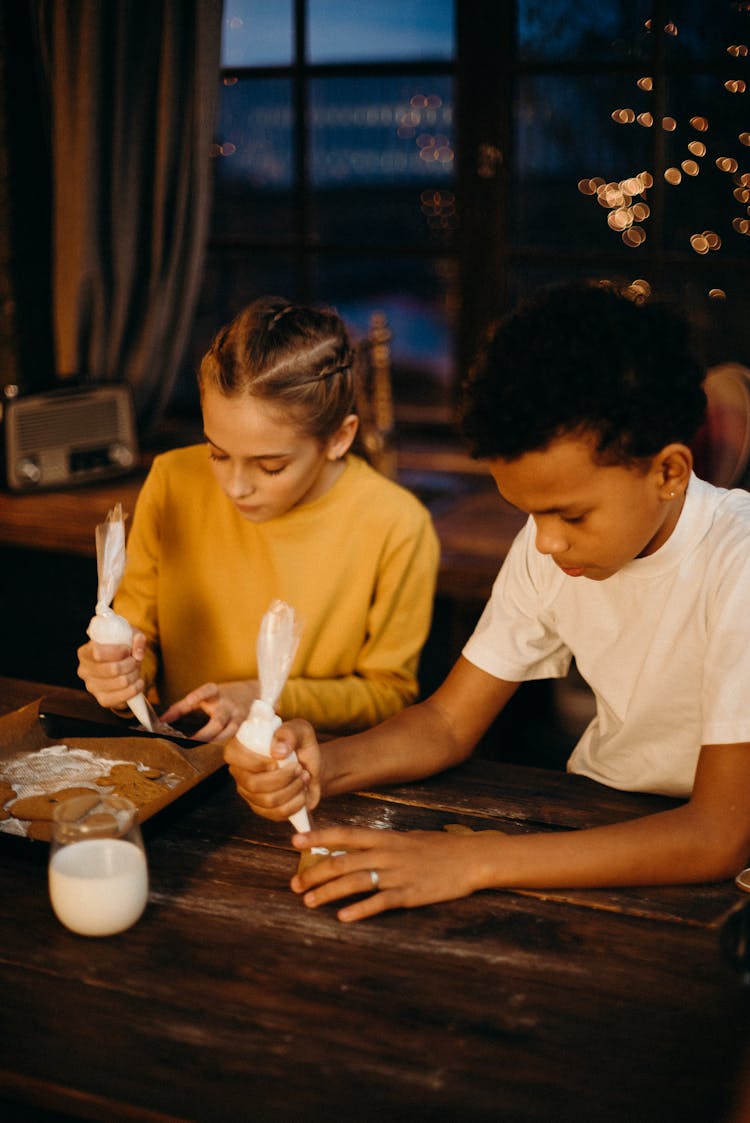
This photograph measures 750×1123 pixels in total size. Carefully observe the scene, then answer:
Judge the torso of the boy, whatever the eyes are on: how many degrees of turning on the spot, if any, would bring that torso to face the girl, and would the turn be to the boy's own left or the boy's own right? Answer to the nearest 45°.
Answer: approximately 90° to the boy's own right

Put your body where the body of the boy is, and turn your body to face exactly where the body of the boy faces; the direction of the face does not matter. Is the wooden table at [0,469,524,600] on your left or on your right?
on your right

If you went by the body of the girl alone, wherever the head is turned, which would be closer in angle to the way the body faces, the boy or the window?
the boy

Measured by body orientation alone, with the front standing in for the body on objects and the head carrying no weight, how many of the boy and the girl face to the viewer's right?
0

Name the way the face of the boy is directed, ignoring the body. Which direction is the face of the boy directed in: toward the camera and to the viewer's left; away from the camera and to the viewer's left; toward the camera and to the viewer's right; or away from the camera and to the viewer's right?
toward the camera and to the viewer's left

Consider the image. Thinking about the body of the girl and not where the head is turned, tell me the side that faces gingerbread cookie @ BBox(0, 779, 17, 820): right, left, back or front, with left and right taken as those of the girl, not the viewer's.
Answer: front

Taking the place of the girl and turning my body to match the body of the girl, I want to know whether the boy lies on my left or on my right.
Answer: on my left

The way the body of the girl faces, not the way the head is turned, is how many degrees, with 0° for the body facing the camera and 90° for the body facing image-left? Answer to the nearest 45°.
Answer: approximately 45°

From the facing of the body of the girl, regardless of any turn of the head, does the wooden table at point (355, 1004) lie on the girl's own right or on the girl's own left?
on the girl's own left

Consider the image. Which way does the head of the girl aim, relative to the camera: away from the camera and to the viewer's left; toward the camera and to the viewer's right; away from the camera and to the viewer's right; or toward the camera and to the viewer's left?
toward the camera and to the viewer's left
